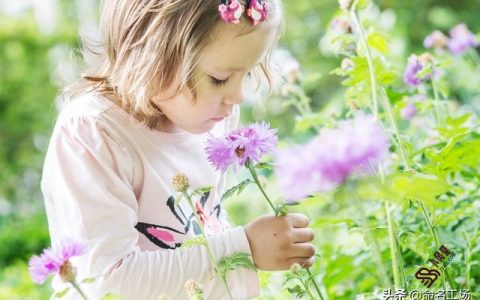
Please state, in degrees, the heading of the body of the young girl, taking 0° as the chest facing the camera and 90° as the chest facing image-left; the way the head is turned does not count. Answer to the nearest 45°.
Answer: approximately 315°

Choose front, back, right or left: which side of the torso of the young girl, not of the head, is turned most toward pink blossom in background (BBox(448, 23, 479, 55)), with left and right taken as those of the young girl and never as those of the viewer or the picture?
left

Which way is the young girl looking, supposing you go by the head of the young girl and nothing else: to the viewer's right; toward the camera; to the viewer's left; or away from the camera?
to the viewer's right

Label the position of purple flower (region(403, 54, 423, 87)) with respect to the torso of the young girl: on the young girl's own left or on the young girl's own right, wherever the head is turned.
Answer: on the young girl's own left
